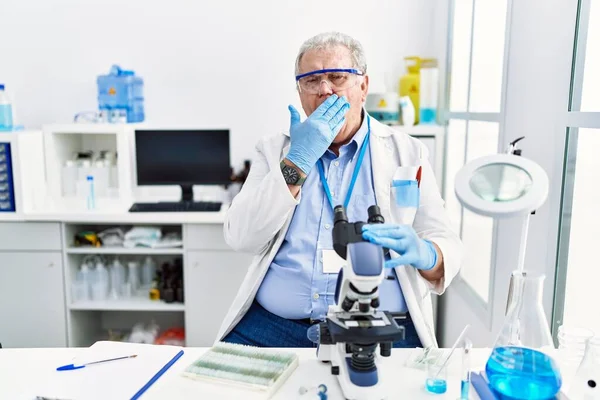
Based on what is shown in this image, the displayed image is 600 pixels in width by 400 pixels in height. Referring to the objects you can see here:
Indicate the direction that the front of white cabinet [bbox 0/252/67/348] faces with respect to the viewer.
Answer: facing the viewer

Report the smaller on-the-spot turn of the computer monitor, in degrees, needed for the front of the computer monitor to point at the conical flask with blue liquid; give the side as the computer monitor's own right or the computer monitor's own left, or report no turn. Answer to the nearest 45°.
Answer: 0° — it already faces it

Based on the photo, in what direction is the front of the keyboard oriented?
toward the camera

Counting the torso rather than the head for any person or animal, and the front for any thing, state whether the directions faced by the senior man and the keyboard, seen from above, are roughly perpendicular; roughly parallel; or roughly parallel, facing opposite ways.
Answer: roughly parallel

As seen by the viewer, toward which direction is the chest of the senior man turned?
toward the camera

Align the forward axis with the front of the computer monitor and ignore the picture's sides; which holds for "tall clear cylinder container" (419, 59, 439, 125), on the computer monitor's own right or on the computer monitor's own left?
on the computer monitor's own left

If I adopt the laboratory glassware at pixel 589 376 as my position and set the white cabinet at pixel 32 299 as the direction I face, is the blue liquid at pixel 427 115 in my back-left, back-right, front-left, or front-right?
front-right

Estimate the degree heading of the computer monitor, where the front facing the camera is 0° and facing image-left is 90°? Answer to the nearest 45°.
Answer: approximately 0°

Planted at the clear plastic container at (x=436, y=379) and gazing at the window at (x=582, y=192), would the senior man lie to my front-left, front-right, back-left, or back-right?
front-left

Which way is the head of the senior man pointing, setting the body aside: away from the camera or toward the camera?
toward the camera
